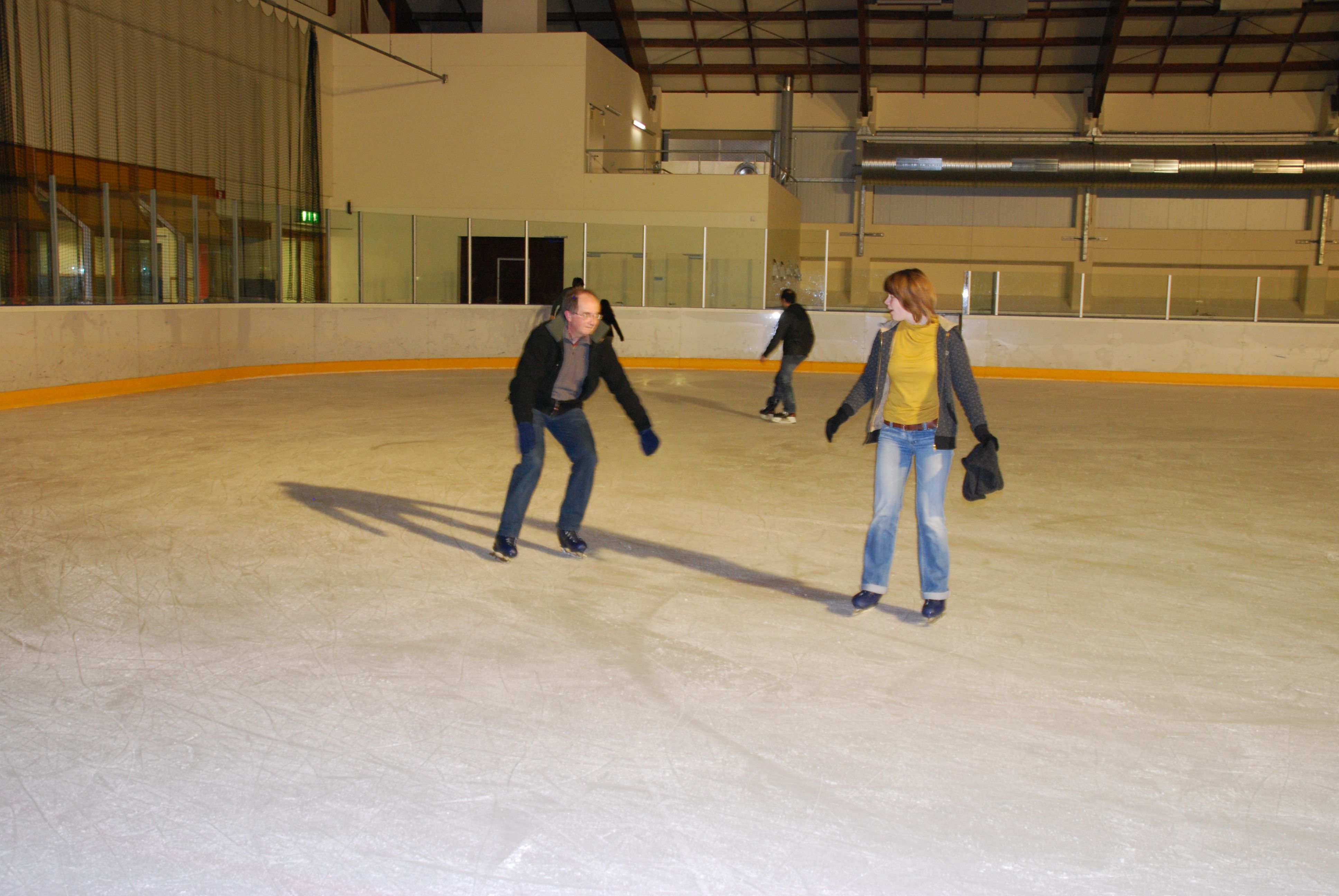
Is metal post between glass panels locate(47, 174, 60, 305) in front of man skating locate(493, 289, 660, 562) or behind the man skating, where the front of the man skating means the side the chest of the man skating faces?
behind

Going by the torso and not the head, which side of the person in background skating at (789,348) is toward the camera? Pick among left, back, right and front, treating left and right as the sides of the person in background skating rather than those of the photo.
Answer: left

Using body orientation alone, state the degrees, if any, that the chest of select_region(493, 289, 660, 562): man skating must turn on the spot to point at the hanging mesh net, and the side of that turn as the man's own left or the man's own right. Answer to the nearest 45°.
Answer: approximately 180°

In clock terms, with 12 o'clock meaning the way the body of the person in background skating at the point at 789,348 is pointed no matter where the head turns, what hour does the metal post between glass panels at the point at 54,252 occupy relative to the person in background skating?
The metal post between glass panels is roughly at 12 o'clock from the person in background skating.

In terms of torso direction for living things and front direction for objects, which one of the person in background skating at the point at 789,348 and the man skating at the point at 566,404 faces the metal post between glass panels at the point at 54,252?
the person in background skating

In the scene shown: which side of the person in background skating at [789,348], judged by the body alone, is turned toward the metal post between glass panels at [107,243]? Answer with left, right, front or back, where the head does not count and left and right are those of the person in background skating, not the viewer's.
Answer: front

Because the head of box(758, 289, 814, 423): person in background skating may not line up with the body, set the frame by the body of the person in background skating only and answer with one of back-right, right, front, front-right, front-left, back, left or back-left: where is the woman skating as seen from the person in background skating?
left

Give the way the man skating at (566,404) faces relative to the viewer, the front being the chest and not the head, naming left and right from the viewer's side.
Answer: facing the viewer and to the right of the viewer

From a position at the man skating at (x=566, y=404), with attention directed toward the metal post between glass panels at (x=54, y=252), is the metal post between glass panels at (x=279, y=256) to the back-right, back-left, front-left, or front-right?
front-right

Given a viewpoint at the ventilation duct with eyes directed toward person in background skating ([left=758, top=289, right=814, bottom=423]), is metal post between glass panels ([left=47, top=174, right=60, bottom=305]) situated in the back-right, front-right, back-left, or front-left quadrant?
front-right

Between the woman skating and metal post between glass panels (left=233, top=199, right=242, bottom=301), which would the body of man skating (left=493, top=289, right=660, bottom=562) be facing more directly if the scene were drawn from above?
the woman skating

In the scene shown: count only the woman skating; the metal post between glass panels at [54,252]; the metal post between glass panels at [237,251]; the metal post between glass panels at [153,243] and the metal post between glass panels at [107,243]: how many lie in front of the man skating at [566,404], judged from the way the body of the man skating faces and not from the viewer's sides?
1

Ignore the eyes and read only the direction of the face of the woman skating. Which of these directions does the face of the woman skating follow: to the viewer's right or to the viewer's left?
to the viewer's left

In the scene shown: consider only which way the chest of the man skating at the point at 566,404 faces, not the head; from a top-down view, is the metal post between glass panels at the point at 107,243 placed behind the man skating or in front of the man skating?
behind
